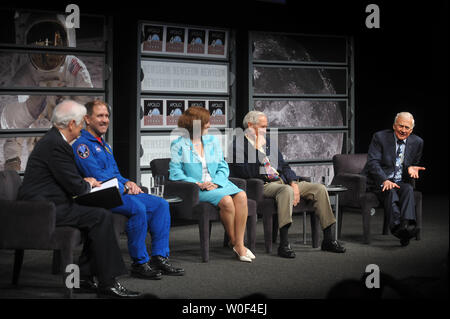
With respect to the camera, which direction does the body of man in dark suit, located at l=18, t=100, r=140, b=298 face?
to the viewer's right

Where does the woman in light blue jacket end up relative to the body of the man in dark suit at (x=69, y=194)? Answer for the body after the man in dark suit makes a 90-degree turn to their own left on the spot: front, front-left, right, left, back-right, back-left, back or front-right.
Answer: front-right

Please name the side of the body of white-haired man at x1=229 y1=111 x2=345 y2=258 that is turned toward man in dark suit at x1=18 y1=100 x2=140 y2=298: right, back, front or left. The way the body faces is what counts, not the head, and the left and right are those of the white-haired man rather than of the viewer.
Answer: right

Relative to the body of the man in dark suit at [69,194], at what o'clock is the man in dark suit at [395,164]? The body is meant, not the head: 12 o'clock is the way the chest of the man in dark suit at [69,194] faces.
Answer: the man in dark suit at [395,164] is roughly at 11 o'clock from the man in dark suit at [69,194].

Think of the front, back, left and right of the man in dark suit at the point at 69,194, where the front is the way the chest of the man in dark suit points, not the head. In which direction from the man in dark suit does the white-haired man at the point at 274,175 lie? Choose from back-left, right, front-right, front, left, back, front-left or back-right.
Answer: front-left

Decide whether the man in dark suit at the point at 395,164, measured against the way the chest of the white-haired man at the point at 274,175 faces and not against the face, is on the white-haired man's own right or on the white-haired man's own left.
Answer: on the white-haired man's own left

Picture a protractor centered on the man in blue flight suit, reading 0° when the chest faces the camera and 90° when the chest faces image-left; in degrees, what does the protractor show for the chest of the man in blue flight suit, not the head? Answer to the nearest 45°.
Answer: approximately 315°

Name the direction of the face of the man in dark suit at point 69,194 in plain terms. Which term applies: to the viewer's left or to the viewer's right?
to the viewer's right

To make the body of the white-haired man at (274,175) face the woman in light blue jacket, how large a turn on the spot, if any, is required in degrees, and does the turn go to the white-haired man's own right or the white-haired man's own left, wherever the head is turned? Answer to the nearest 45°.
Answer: approximately 90° to the white-haired man's own right

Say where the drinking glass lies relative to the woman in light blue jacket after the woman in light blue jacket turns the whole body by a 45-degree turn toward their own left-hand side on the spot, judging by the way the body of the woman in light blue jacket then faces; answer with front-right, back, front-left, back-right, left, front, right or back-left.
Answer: back-right

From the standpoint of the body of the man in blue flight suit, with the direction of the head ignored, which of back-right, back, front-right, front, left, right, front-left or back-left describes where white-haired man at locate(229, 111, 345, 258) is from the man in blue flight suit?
left

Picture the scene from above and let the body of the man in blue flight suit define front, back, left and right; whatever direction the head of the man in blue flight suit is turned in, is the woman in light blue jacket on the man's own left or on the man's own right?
on the man's own left
